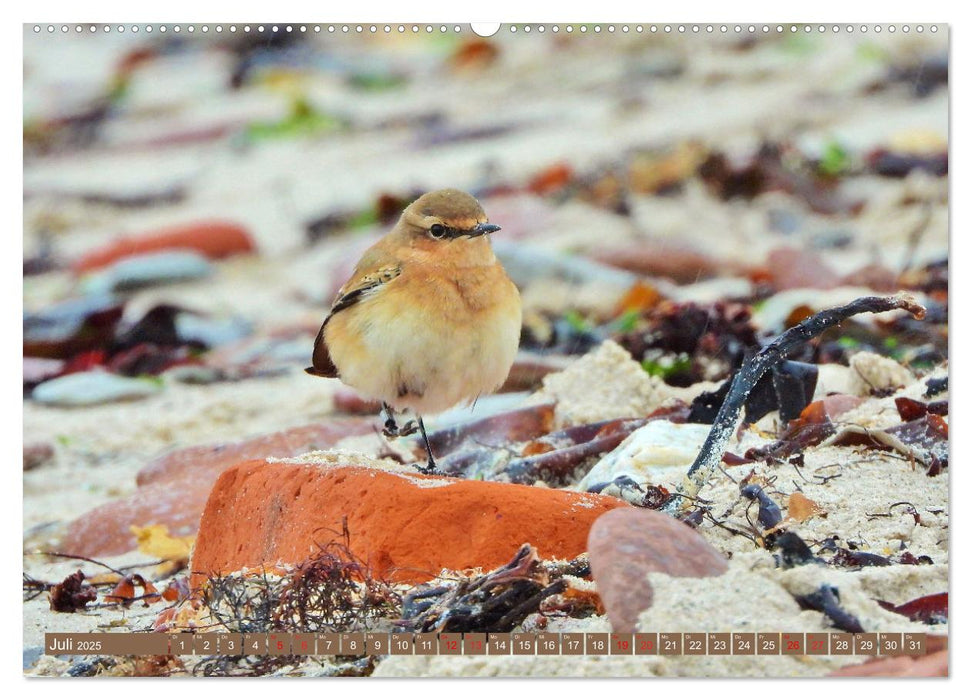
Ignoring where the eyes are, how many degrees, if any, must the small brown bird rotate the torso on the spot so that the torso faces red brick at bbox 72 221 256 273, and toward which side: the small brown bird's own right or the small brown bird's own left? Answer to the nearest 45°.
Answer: approximately 180°

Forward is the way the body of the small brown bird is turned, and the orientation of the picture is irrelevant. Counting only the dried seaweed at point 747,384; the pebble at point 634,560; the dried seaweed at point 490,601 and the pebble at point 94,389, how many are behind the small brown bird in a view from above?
1

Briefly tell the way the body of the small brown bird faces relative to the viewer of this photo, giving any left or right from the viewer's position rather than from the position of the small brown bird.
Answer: facing the viewer and to the right of the viewer

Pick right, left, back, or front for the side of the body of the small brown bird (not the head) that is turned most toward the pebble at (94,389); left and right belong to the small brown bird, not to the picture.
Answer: back

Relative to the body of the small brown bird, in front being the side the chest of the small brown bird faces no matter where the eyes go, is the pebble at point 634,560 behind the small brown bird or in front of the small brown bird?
in front
